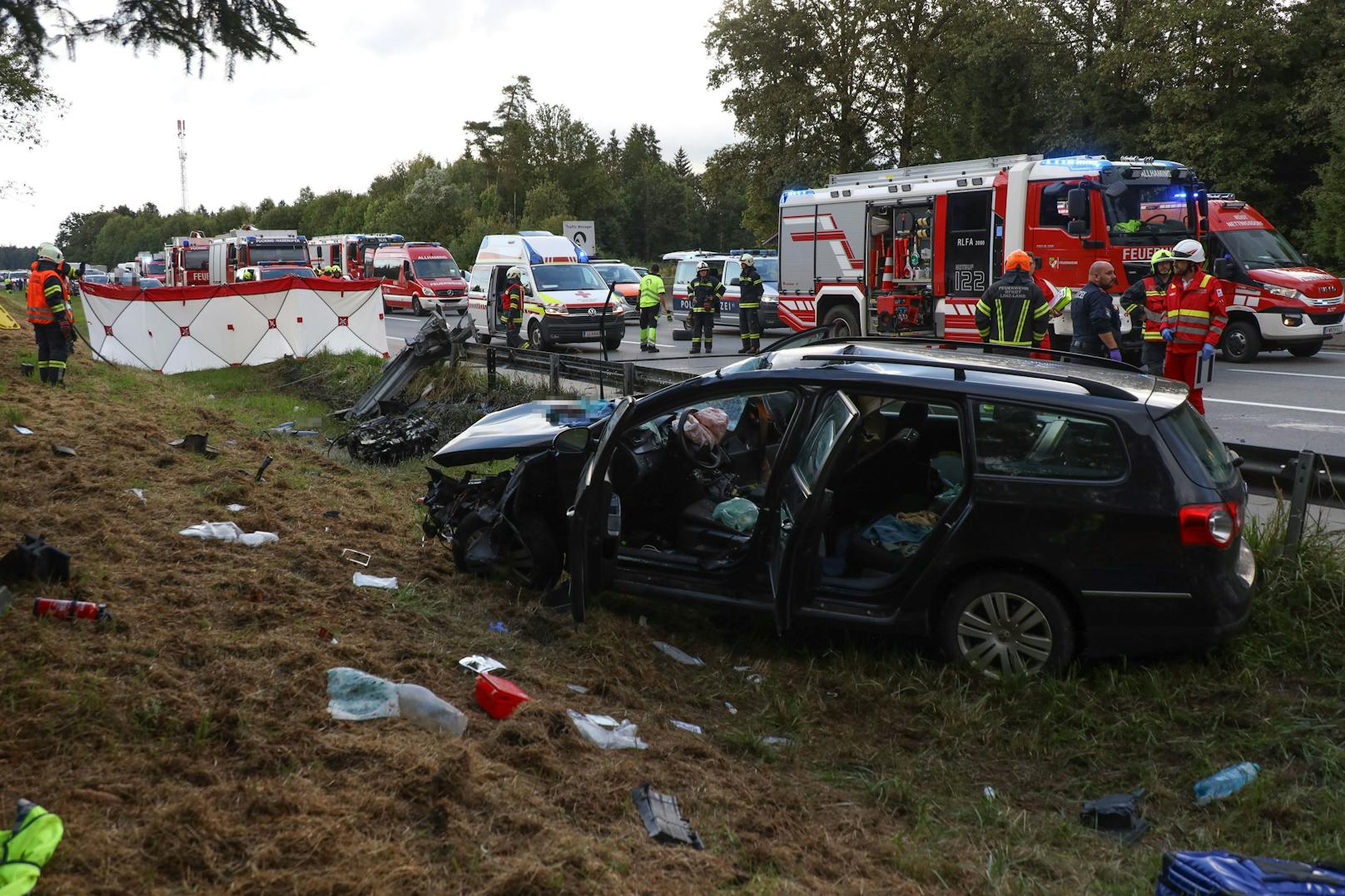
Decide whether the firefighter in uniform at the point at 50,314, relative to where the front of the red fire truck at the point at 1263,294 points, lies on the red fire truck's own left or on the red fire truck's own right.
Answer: on the red fire truck's own right

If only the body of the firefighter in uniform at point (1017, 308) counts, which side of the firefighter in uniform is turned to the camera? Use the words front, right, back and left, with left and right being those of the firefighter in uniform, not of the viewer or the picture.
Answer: back

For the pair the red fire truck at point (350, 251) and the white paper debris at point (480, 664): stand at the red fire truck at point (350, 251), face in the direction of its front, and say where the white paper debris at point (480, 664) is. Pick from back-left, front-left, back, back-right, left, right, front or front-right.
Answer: front-right

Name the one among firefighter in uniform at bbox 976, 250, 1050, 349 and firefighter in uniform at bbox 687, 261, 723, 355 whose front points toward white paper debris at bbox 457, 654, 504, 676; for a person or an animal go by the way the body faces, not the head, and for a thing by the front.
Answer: firefighter in uniform at bbox 687, 261, 723, 355

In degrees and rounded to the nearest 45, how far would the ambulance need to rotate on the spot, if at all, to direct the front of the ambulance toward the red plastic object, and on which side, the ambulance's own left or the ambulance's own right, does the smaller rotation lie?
approximately 45° to the ambulance's own right

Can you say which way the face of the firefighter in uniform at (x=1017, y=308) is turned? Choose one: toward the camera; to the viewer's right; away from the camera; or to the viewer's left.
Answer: away from the camera

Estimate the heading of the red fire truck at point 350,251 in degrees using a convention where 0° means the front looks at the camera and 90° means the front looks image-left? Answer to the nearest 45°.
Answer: approximately 315°
